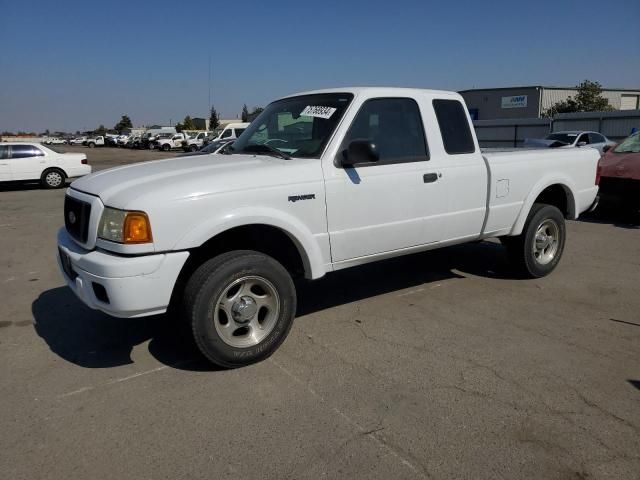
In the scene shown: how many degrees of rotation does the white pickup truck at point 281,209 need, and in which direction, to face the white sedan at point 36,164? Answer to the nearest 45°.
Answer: approximately 90° to its right

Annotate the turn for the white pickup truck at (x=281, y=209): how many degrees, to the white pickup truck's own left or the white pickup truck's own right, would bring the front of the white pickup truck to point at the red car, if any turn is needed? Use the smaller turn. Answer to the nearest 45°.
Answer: approximately 180°

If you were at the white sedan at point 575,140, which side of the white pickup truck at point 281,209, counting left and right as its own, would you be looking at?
back

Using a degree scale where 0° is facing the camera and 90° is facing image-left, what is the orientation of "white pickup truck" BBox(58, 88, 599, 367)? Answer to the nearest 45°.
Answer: approximately 45°
